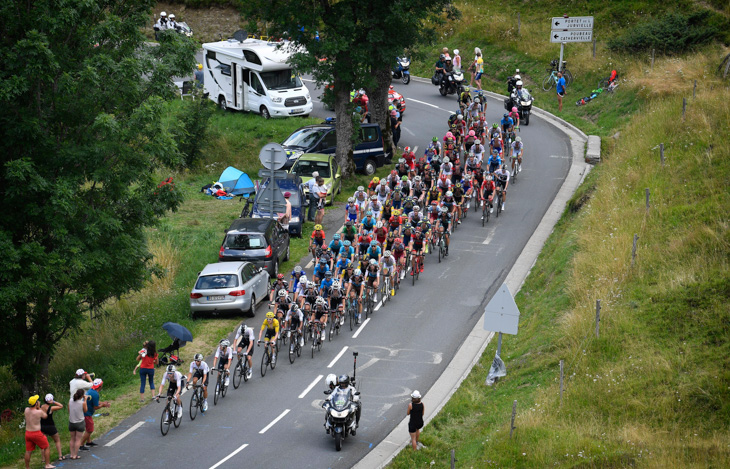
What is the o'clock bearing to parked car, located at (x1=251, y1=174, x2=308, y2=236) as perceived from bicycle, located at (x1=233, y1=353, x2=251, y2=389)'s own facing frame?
The parked car is roughly at 5 o'clock from the bicycle.

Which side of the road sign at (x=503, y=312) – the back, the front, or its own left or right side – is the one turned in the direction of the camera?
back

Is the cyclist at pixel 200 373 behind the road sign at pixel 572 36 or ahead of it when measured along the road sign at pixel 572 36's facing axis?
ahead

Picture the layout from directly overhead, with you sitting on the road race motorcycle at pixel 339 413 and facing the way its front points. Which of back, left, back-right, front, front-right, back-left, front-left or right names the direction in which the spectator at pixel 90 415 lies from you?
right

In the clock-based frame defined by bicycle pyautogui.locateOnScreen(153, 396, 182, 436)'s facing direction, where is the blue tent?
The blue tent is roughly at 5 o'clock from the bicycle.

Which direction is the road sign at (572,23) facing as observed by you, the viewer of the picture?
facing the viewer

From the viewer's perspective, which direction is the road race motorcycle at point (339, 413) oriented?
toward the camera

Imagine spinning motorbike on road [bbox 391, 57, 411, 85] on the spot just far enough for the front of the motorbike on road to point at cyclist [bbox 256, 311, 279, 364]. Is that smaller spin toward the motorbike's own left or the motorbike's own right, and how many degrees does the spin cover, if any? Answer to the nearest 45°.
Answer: approximately 45° to the motorbike's own right

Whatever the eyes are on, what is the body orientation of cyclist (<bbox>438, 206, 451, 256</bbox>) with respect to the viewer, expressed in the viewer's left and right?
facing the viewer and to the left of the viewer

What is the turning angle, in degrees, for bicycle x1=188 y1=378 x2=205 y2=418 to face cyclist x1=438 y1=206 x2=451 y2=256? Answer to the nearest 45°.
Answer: approximately 180°

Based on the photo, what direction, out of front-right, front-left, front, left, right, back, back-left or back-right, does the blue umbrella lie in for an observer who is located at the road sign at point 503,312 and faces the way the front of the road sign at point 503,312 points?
left
